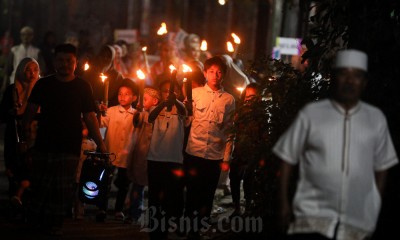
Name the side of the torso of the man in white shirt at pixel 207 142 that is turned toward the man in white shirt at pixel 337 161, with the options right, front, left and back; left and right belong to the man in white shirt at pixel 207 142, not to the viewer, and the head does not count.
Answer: front

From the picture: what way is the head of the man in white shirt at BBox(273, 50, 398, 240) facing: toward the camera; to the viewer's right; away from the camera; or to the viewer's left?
toward the camera

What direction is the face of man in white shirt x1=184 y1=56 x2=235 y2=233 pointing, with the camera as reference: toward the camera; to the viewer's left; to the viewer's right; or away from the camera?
toward the camera

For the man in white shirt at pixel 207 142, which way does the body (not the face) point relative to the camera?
toward the camera
